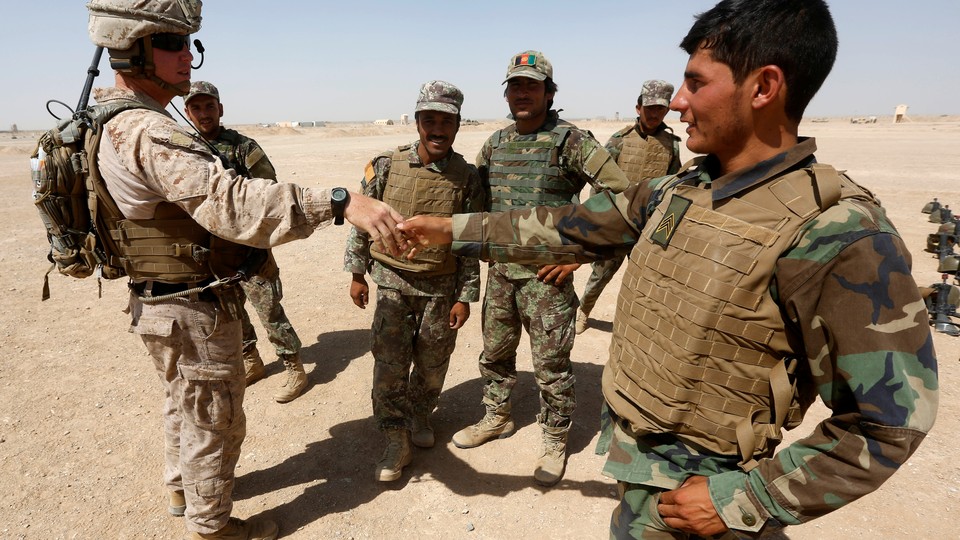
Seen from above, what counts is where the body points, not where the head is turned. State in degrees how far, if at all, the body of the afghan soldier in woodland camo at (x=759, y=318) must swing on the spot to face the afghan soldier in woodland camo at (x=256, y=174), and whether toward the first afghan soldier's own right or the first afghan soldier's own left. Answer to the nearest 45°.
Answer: approximately 90° to the first afghan soldier's own right

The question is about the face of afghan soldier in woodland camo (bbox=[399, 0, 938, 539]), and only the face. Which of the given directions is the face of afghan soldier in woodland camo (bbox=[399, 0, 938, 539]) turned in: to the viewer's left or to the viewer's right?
to the viewer's left

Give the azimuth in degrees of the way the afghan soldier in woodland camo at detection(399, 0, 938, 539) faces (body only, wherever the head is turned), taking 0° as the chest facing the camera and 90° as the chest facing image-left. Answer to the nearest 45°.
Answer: approximately 45°
